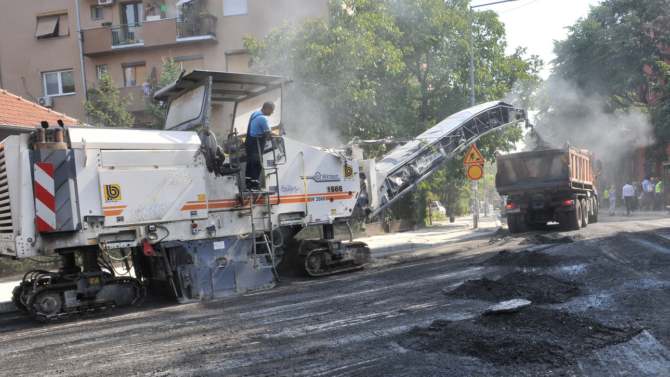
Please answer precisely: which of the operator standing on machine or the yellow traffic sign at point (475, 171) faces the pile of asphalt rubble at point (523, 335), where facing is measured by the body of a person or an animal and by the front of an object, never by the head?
the yellow traffic sign

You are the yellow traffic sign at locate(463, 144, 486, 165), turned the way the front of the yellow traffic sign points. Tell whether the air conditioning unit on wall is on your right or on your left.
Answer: on your right

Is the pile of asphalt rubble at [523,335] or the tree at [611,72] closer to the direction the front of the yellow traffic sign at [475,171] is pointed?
the pile of asphalt rubble

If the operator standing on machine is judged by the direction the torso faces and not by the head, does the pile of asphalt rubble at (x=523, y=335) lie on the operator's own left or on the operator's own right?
on the operator's own right

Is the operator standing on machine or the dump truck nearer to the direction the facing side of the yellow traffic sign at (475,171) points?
the operator standing on machine

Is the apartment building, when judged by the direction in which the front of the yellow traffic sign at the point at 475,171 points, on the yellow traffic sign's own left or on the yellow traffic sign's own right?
on the yellow traffic sign's own right

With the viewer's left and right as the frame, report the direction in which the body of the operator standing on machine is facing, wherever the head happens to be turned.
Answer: facing away from the viewer and to the right of the viewer

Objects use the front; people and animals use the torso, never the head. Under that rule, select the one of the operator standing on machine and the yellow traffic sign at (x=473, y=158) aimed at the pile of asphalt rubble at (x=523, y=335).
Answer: the yellow traffic sign
